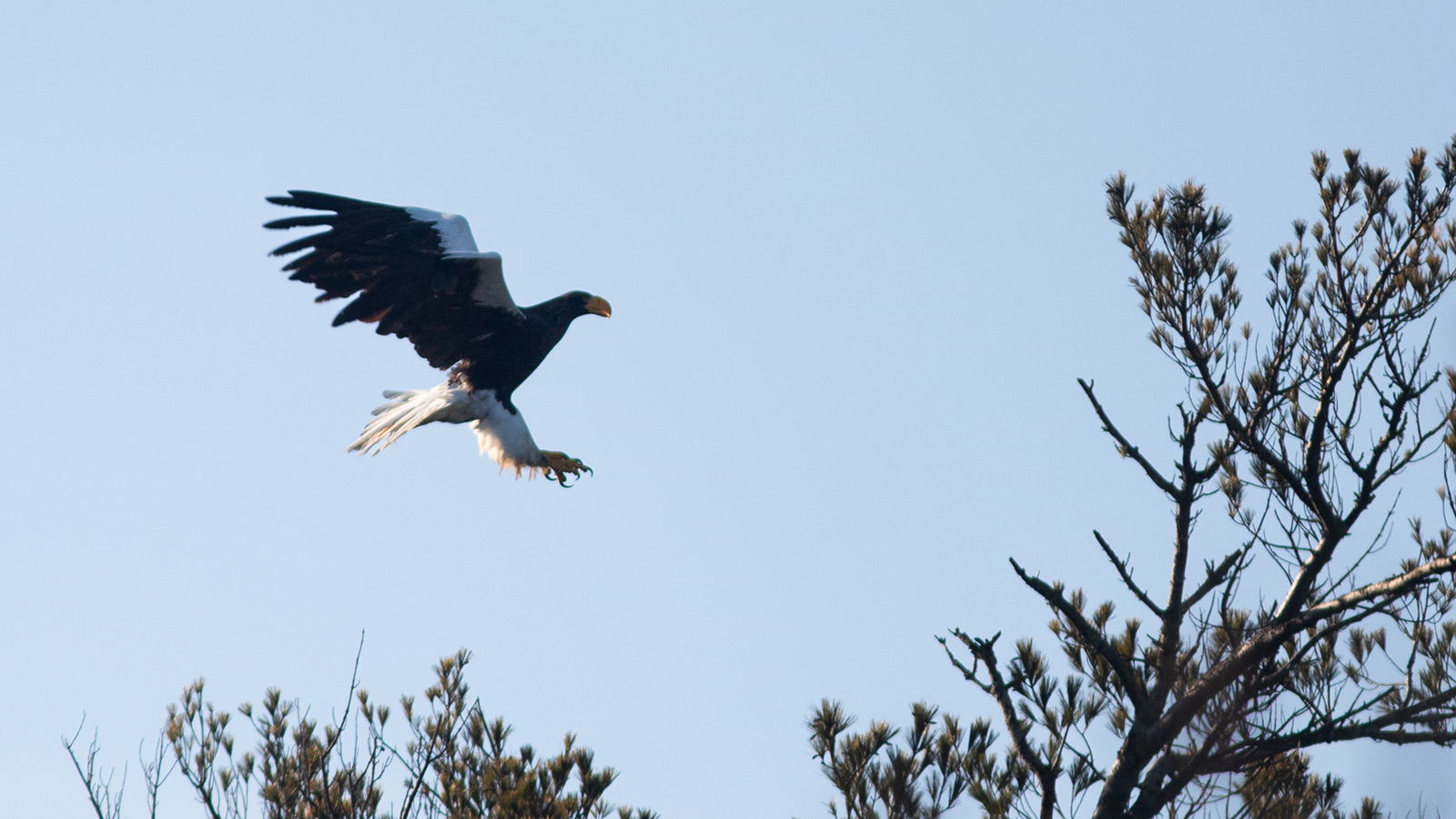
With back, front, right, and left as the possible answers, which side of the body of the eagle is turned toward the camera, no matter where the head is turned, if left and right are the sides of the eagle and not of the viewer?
right
